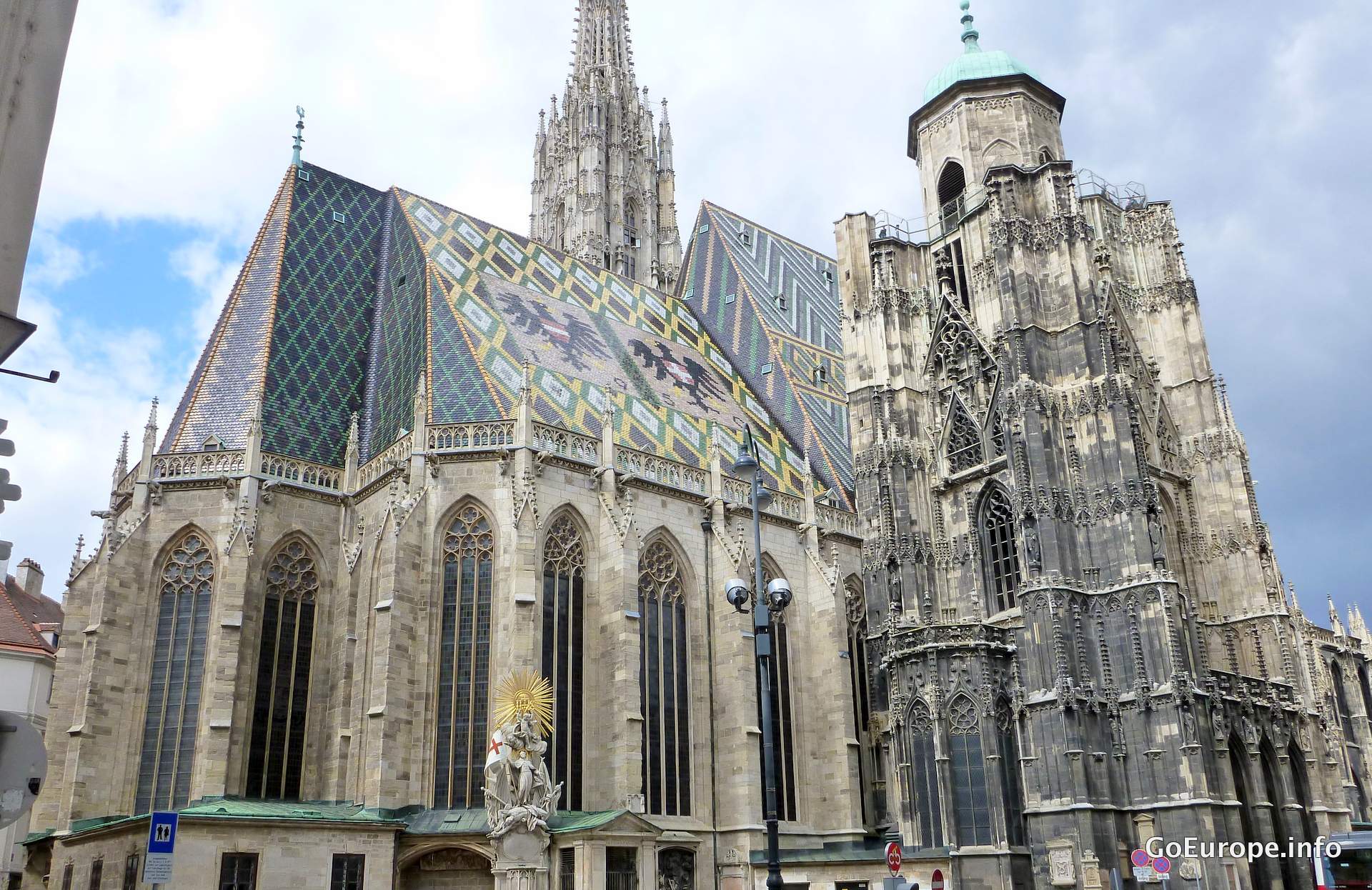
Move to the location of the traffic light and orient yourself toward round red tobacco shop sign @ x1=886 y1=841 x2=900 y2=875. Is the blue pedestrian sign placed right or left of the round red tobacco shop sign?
left

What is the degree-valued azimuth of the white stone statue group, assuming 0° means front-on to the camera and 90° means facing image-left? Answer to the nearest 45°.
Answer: approximately 0°

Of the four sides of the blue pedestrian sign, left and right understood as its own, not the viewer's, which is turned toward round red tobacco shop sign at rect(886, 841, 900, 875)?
left

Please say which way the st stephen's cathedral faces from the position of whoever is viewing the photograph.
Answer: facing away from the viewer and to the right of the viewer

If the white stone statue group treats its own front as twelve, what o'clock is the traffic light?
The traffic light is roughly at 12 o'clock from the white stone statue group.
